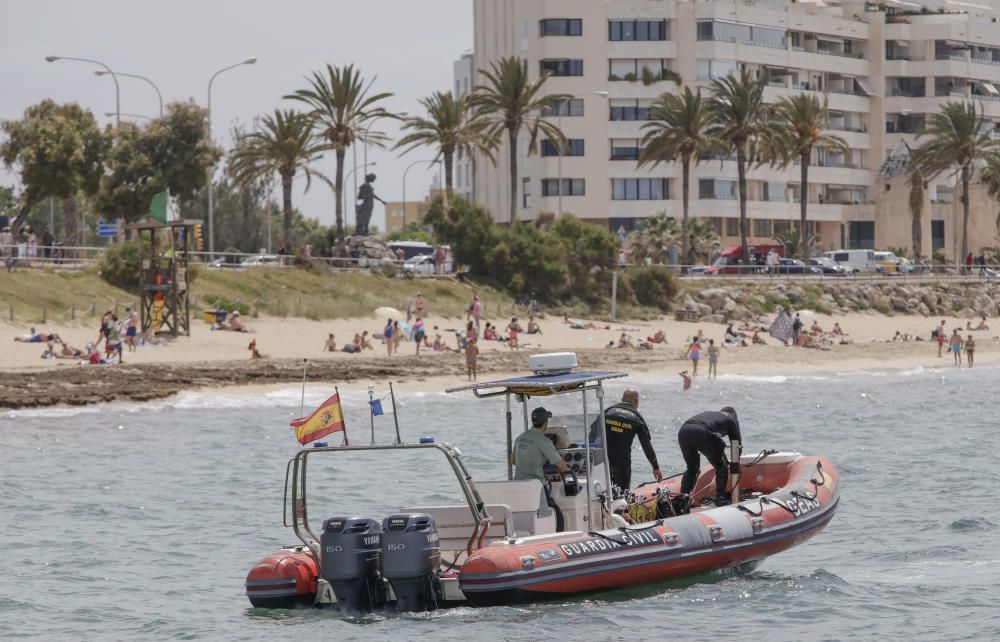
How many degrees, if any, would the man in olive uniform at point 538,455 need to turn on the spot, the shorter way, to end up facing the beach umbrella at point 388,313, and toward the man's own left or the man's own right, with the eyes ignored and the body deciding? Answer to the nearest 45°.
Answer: approximately 45° to the man's own left

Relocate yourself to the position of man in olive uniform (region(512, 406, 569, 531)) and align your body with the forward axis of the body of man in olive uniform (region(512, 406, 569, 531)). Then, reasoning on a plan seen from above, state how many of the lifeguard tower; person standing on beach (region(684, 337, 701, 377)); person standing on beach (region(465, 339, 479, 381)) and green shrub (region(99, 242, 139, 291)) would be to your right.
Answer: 0

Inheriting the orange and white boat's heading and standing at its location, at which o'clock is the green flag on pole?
The green flag on pole is roughly at 10 o'clock from the orange and white boat.

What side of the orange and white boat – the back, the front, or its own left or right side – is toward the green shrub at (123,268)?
left

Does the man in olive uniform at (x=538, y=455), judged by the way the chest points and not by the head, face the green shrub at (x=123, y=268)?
no

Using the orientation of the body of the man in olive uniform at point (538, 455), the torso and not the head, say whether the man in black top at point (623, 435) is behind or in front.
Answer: in front

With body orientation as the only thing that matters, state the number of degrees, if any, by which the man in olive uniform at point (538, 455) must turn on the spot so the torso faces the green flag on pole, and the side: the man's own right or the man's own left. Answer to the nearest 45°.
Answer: approximately 45° to the man's own left

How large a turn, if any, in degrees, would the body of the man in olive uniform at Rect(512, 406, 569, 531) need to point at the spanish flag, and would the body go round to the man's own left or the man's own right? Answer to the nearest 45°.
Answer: approximately 180°

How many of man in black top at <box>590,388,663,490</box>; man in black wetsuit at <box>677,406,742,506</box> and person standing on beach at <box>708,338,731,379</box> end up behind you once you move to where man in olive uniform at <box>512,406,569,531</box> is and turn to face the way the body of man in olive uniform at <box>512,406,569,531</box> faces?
0

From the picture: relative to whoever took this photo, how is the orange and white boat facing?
facing away from the viewer and to the right of the viewer

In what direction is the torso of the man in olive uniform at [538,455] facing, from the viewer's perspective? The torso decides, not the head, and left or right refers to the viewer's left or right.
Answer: facing away from the viewer and to the right of the viewer

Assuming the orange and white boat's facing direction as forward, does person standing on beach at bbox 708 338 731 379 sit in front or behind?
in front

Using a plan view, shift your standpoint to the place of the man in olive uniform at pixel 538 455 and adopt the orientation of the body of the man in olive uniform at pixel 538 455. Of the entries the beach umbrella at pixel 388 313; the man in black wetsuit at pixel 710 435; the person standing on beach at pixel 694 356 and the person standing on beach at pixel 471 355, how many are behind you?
0

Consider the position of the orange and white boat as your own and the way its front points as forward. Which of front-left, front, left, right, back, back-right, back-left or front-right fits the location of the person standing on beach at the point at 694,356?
front-left

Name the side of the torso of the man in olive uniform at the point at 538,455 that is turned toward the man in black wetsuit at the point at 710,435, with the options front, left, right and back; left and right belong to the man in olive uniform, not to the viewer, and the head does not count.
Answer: front

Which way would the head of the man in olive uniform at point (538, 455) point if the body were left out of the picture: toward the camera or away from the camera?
away from the camera

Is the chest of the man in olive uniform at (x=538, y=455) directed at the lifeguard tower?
no

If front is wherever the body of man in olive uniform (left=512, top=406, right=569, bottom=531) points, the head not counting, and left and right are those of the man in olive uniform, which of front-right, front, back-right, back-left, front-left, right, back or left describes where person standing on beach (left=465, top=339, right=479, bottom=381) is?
front-left

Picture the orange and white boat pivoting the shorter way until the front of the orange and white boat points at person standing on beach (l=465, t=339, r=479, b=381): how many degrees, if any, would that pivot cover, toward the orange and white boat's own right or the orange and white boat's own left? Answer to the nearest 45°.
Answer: approximately 45° to the orange and white boat's own left

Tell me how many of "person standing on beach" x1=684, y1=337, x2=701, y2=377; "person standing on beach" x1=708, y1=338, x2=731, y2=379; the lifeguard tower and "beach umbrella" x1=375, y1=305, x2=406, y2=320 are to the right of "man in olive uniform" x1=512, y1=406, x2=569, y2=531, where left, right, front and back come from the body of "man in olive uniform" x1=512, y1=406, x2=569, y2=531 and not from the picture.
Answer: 0

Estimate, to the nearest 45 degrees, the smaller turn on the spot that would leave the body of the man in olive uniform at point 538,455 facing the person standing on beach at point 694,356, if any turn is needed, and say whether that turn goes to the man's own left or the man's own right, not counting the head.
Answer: approximately 45° to the man's own left
